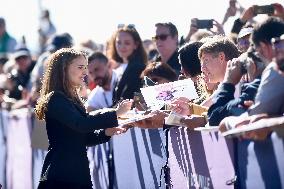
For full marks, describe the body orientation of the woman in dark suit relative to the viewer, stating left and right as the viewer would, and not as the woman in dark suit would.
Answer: facing to the right of the viewer

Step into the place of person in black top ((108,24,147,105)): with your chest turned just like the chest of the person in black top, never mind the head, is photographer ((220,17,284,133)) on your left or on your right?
on your left

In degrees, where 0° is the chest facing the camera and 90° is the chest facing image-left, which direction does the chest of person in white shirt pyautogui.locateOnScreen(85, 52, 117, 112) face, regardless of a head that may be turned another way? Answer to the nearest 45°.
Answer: approximately 45°

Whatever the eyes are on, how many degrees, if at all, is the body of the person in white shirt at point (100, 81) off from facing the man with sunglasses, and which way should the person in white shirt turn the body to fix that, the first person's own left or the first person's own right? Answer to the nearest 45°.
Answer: approximately 90° to the first person's own left

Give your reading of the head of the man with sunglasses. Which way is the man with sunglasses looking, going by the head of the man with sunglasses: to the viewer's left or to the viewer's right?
to the viewer's left

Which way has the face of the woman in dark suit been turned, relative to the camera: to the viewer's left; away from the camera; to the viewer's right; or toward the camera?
to the viewer's right

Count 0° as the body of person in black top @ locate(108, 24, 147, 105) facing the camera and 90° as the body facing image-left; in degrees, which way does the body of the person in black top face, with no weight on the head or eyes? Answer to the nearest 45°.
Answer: approximately 45°

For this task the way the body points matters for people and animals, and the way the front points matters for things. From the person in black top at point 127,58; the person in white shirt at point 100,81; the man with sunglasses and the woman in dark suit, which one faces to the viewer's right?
the woman in dark suit

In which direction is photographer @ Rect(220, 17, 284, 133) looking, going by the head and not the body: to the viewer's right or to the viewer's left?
to the viewer's left
